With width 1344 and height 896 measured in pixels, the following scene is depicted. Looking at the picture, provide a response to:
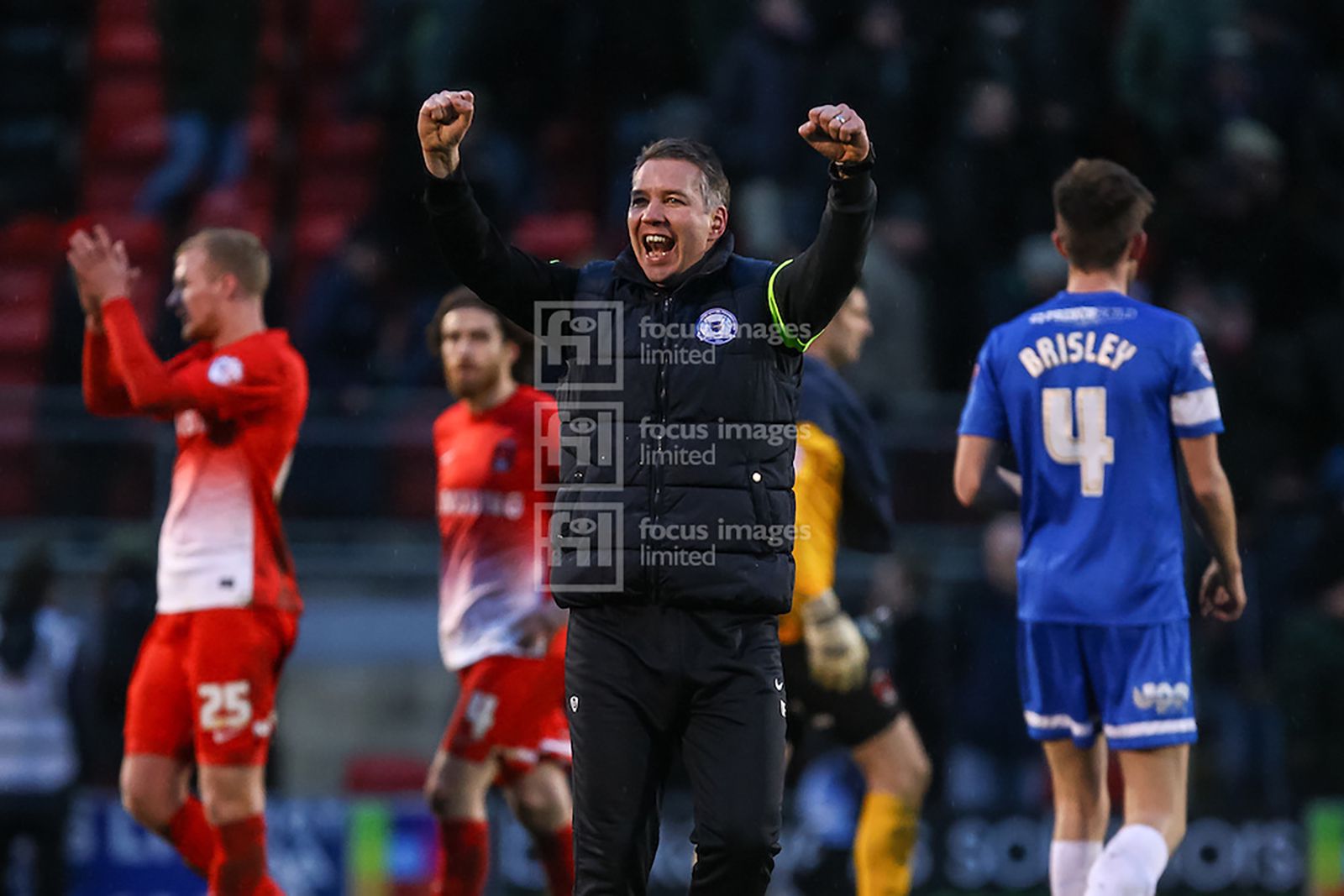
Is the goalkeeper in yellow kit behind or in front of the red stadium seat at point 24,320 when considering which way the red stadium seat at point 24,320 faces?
in front

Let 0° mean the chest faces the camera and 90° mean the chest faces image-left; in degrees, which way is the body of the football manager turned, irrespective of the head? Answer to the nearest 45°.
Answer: approximately 0°

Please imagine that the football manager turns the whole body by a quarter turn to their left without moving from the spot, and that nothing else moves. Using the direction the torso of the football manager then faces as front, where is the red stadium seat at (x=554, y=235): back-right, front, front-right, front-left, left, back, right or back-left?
left

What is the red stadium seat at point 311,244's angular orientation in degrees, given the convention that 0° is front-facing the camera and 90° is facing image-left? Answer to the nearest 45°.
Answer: approximately 0°
